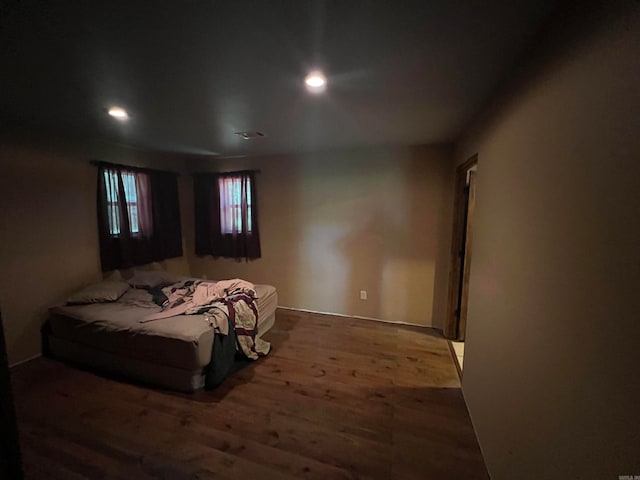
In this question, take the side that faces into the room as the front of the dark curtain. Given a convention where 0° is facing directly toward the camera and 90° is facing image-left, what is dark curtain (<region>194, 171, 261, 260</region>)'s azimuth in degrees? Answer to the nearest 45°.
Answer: approximately 45°

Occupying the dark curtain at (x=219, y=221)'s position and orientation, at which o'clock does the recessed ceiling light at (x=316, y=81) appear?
The recessed ceiling light is roughly at 10 o'clock from the dark curtain.

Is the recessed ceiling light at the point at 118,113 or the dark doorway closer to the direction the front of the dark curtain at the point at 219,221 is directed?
the recessed ceiling light

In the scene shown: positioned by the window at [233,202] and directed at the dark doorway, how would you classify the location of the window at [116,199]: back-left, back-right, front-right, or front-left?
back-right

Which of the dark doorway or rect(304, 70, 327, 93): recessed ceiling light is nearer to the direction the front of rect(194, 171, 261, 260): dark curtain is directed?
the recessed ceiling light

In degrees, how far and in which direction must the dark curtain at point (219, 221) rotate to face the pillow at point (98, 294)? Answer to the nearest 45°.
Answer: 0° — it already faces it

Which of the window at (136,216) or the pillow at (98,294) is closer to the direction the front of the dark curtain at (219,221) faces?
the pillow

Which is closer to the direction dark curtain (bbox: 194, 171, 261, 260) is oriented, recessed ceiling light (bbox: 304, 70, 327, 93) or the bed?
the bed
